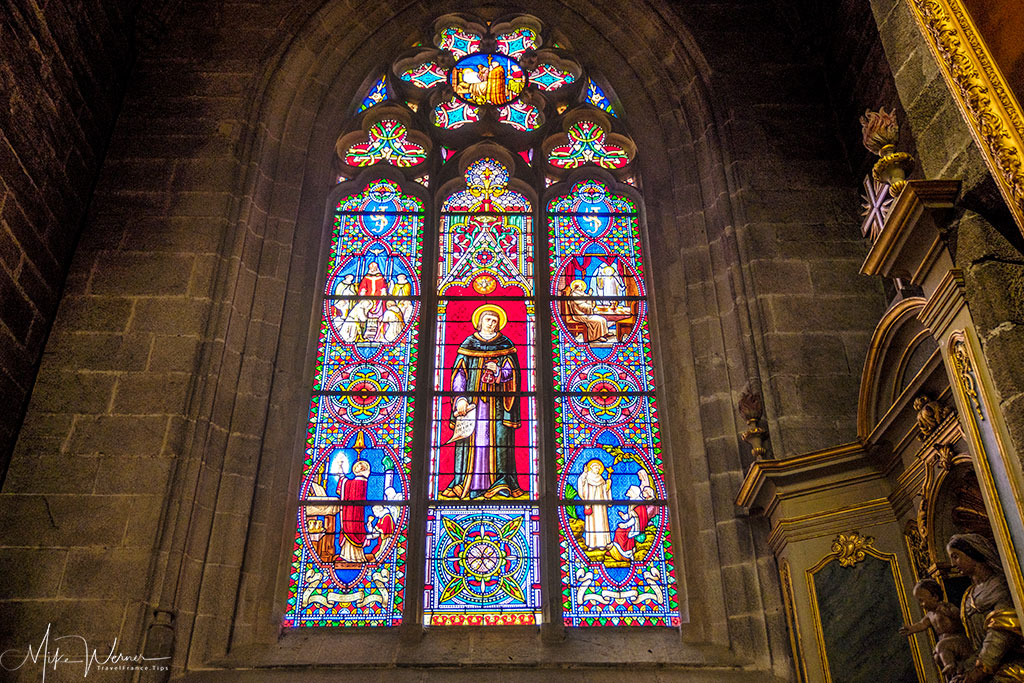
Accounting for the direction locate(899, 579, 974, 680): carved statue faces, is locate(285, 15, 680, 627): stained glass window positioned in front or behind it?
in front

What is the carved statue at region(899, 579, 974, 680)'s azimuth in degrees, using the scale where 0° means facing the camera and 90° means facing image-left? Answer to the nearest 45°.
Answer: approximately 90°

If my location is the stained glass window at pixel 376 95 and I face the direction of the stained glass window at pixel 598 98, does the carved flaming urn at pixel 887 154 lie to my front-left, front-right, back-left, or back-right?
front-right
